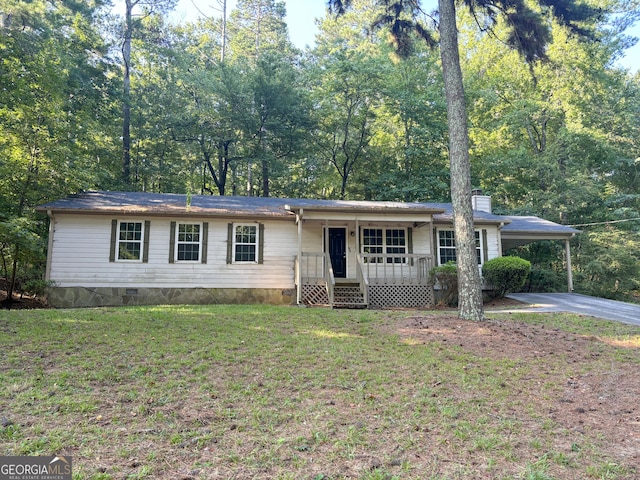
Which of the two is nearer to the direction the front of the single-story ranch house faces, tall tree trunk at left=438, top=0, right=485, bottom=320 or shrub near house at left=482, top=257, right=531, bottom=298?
the tall tree trunk

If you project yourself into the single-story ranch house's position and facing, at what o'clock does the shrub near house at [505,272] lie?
The shrub near house is roughly at 9 o'clock from the single-story ranch house.

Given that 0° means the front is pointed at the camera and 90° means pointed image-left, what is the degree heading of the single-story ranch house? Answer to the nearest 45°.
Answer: approximately 0°

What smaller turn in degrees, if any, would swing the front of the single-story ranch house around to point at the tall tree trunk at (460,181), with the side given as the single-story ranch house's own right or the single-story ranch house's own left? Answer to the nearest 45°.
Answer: approximately 45° to the single-story ranch house's own left

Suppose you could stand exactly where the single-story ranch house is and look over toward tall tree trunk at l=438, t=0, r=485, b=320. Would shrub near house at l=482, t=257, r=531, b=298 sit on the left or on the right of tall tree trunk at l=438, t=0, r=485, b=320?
left
